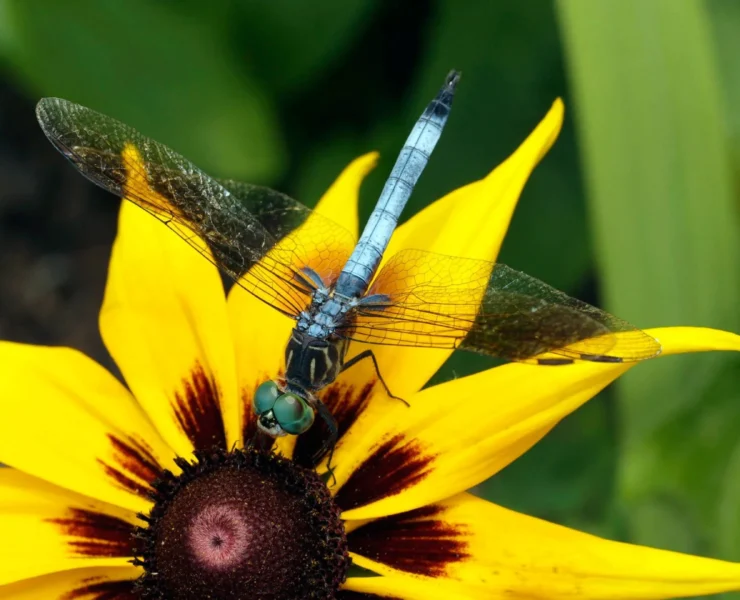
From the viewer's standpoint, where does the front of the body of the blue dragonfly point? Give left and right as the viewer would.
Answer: facing the viewer and to the left of the viewer

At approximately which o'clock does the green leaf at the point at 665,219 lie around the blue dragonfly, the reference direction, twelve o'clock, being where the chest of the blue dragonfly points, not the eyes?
The green leaf is roughly at 7 o'clock from the blue dragonfly.
